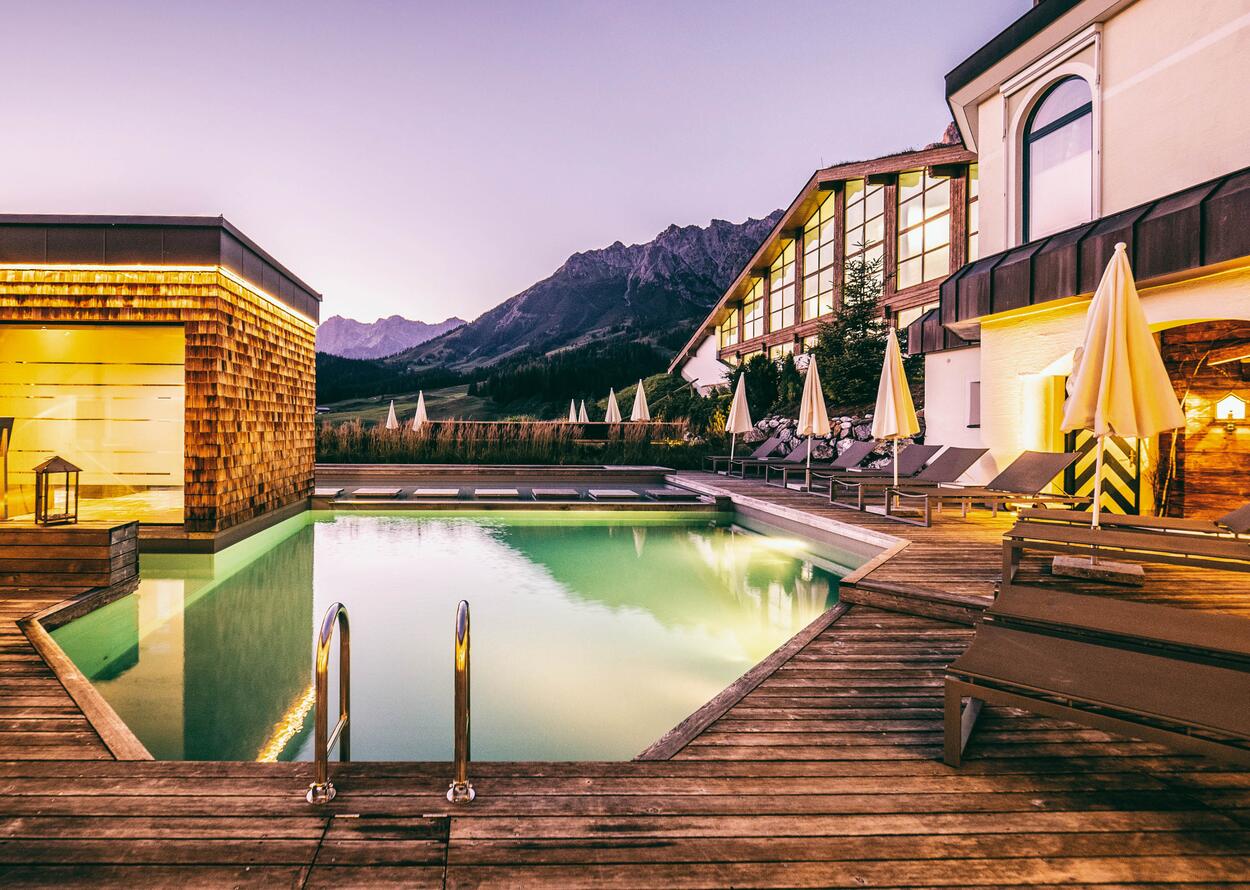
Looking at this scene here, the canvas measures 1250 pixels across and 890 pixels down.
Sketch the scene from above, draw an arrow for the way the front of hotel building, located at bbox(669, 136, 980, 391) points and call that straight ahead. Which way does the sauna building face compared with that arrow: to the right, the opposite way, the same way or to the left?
to the left

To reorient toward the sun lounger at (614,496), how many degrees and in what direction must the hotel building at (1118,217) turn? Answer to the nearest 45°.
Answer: approximately 45° to its right

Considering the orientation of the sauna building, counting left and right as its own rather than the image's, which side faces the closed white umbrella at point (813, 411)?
left

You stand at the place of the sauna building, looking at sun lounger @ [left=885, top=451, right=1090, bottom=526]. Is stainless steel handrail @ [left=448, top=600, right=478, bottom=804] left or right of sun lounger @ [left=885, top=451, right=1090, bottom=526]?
right

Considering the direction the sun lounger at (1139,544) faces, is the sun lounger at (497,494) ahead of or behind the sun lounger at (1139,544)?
ahead

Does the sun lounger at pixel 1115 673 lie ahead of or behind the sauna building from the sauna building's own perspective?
ahead

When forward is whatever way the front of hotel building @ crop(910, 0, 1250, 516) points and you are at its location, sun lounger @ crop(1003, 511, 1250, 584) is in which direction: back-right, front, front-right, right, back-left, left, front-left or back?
front-left

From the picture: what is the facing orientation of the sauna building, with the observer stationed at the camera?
facing the viewer

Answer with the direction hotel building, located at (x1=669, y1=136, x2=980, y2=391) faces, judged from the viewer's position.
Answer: facing the viewer and to the left of the viewer

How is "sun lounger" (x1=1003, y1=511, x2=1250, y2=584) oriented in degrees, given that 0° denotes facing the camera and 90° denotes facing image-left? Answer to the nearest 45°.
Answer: approximately 90°

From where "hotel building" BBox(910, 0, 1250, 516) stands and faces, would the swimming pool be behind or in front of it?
in front

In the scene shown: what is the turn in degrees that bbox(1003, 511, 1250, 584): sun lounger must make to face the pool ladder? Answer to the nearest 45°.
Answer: approximately 45° to its left

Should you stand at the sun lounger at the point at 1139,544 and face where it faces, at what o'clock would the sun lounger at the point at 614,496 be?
the sun lounger at the point at 614,496 is roughly at 1 o'clock from the sun lounger at the point at 1139,544.

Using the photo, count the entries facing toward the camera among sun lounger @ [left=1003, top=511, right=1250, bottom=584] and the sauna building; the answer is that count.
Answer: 1
